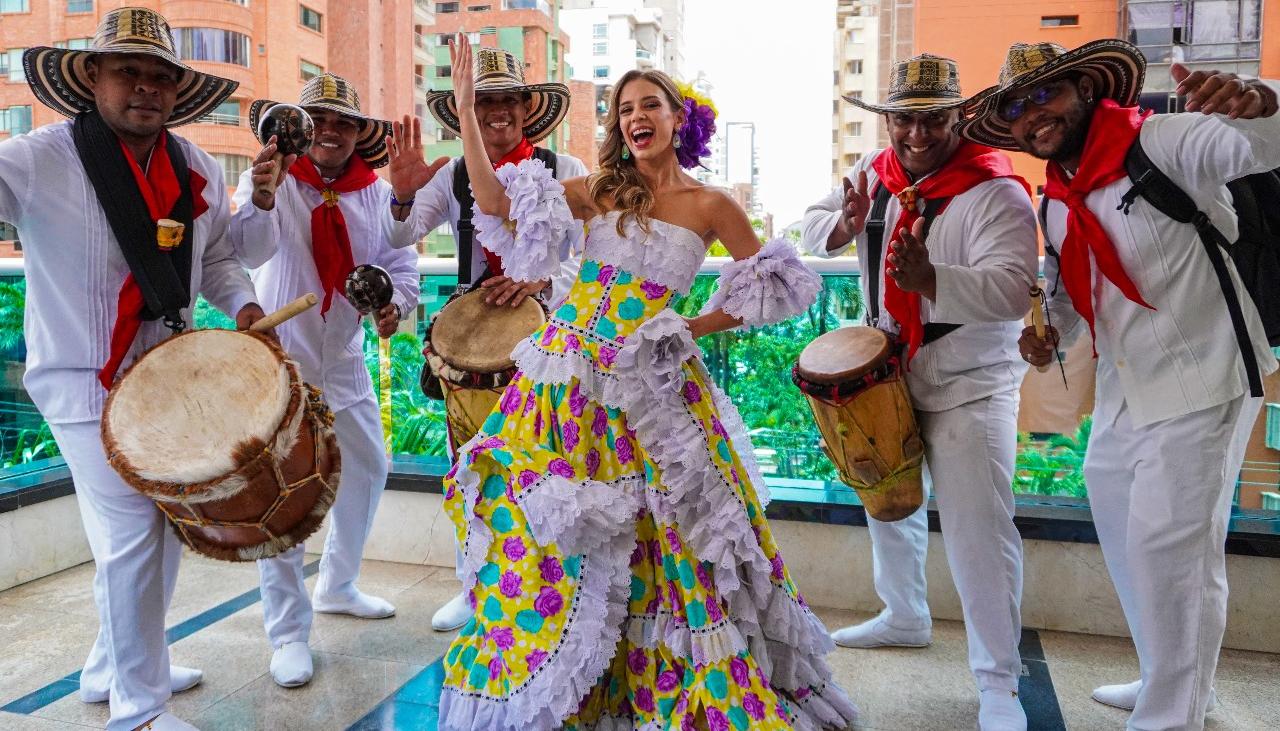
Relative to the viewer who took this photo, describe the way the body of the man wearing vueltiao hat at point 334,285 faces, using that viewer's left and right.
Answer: facing the viewer

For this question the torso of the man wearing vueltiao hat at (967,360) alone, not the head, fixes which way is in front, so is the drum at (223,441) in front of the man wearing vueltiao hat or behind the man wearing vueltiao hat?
in front

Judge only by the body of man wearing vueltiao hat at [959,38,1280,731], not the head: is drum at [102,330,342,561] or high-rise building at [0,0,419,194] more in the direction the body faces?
the drum

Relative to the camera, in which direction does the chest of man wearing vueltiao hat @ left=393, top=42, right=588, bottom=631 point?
toward the camera

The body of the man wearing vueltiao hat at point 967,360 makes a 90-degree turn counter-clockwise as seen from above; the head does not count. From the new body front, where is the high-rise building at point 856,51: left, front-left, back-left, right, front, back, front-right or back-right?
back-left

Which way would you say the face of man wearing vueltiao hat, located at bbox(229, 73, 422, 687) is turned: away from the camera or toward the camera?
toward the camera

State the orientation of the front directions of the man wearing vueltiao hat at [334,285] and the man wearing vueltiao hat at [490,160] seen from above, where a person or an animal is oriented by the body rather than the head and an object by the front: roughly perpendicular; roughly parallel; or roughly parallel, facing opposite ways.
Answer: roughly parallel

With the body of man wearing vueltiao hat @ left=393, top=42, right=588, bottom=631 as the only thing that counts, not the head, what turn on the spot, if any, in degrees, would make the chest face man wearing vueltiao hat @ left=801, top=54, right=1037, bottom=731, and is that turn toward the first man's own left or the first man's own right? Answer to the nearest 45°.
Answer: approximately 45° to the first man's own left

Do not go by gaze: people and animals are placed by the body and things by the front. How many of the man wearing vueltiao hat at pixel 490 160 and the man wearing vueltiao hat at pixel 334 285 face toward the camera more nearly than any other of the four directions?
2

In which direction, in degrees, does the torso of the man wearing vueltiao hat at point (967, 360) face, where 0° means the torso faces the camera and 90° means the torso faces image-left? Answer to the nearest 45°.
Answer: approximately 45°

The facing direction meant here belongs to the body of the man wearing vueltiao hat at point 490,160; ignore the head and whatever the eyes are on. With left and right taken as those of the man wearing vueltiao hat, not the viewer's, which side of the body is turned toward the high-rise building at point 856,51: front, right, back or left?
back
